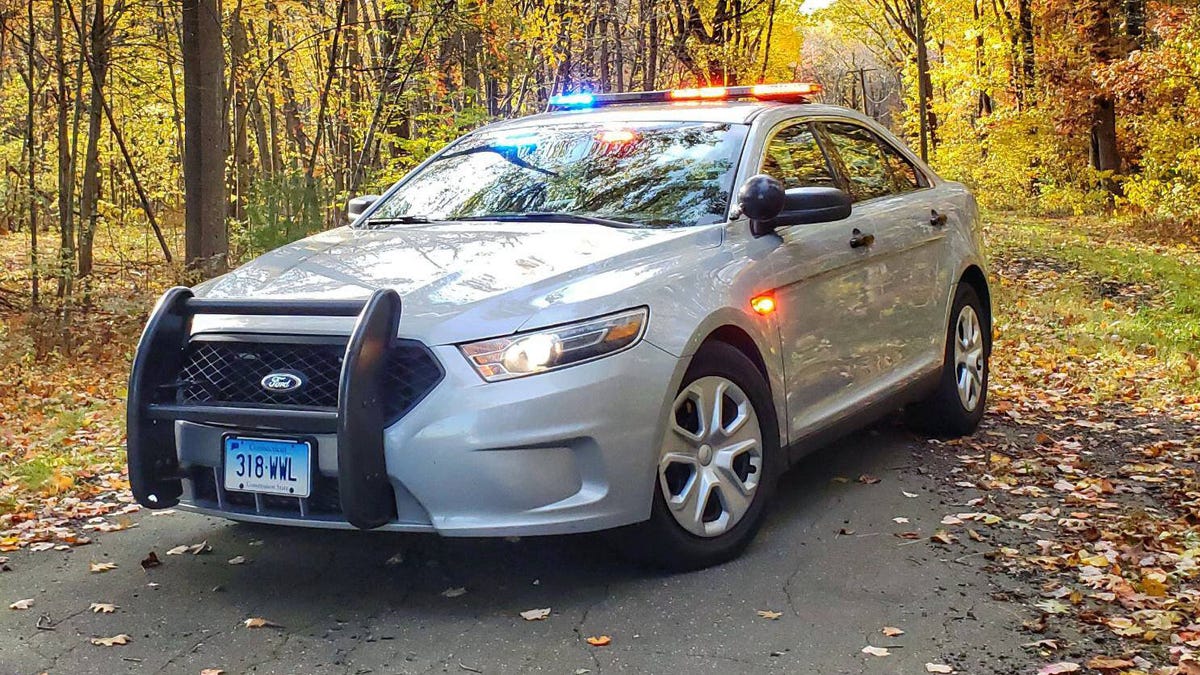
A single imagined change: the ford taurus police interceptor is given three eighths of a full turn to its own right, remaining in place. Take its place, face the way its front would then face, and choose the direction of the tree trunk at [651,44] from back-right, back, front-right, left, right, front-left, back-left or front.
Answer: front

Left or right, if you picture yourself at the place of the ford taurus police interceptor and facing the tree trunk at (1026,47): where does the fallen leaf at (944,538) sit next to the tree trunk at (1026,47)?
right

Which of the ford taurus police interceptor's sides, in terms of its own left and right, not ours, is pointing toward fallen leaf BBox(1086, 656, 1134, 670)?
left

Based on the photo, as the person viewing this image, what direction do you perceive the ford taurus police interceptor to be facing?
facing the viewer and to the left of the viewer

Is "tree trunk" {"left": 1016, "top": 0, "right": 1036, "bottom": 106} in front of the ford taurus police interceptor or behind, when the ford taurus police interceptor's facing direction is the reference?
behind

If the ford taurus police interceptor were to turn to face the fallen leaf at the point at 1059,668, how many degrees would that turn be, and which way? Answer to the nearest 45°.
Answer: approximately 90° to its left
